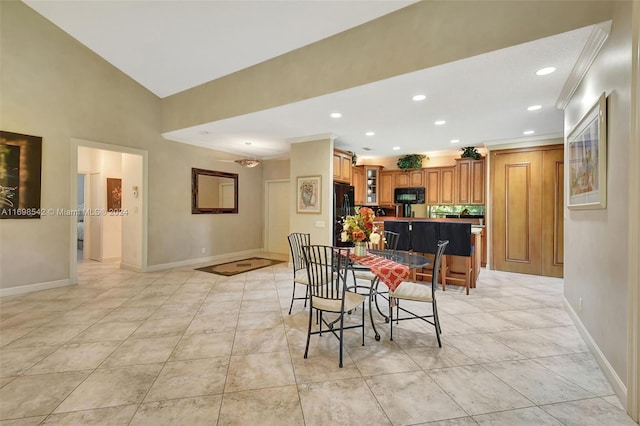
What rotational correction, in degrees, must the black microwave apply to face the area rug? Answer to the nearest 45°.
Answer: approximately 45° to its right

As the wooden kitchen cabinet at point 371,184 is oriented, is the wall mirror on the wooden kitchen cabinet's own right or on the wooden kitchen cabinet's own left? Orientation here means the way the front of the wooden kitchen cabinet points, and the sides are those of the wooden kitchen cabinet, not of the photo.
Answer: on the wooden kitchen cabinet's own right

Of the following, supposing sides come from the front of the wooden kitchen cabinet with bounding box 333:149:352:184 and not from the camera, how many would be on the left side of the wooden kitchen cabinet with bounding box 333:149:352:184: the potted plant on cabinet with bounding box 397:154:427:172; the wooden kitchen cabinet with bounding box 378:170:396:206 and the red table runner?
2

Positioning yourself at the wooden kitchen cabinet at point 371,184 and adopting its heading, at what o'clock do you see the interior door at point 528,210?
The interior door is roughly at 10 o'clock from the wooden kitchen cabinet.

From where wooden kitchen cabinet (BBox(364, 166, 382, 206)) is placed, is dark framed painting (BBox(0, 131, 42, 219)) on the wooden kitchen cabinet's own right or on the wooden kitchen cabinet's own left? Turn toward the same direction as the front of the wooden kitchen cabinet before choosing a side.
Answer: on the wooden kitchen cabinet's own right

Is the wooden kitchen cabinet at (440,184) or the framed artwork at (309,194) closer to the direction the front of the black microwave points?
the framed artwork

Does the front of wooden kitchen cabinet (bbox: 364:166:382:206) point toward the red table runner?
yes

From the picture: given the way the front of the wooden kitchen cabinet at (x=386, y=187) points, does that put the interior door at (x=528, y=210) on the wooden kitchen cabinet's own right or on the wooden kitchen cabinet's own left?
on the wooden kitchen cabinet's own left

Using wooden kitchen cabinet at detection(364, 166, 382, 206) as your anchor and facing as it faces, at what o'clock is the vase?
The vase is roughly at 12 o'clock from the wooden kitchen cabinet.
